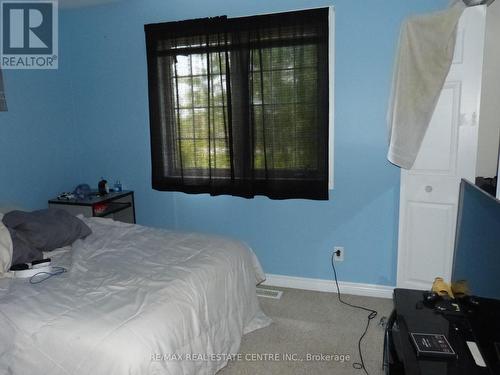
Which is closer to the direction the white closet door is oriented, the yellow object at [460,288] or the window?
the yellow object

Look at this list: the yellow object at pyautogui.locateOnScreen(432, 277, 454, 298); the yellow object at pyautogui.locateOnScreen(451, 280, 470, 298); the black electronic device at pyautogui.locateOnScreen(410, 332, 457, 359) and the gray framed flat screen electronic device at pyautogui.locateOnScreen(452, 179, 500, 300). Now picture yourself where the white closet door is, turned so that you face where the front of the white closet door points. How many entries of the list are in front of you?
4

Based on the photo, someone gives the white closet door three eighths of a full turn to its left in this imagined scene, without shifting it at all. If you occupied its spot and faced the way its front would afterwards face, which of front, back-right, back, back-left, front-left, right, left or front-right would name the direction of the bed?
back

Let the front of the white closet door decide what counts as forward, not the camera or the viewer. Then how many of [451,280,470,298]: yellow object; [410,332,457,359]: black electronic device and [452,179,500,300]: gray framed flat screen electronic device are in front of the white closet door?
3

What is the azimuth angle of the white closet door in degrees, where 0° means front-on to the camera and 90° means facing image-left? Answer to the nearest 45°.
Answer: approximately 0°

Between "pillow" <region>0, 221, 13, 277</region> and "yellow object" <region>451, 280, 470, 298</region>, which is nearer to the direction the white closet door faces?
the yellow object

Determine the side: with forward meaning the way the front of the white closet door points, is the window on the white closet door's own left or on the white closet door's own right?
on the white closet door's own right

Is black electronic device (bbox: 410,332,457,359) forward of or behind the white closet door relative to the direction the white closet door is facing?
forward

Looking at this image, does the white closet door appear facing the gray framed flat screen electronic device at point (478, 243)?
yes

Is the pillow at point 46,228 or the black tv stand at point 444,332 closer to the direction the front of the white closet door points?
the black tv stand

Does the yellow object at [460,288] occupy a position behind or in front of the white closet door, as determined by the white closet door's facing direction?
in front

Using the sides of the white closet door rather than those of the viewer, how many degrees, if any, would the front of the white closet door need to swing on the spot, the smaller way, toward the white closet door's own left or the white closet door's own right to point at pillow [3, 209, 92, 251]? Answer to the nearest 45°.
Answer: approximately 45° to the white closet door's own right

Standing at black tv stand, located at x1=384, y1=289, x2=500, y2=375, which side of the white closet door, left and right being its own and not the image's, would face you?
front

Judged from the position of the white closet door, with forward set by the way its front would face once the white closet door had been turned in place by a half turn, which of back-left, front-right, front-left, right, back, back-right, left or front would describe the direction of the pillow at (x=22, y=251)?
back-left

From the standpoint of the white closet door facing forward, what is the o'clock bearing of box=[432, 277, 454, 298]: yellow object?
The yellow object is roughly at 12 o'clock from the white closet door.
